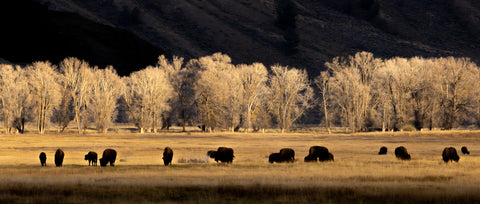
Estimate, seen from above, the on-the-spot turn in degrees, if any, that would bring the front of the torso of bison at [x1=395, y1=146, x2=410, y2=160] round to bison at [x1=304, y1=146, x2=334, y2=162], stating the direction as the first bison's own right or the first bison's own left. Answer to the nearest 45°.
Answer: approximately 135° to the first bison's own right

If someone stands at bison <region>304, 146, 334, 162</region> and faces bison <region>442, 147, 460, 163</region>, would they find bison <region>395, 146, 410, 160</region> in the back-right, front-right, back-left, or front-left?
front-left

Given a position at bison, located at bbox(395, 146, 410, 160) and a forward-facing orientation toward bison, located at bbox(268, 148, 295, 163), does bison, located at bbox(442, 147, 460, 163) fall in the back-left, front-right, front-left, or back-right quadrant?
back-left
